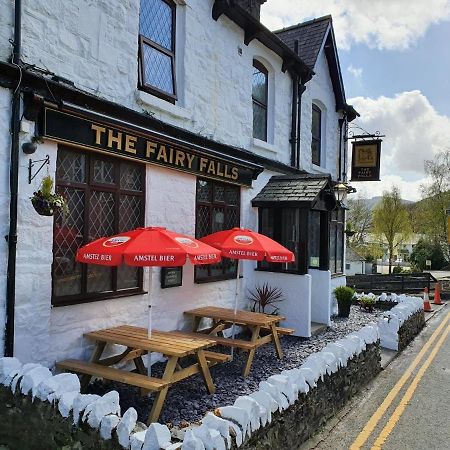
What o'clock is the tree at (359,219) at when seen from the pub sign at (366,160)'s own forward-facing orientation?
The tree is roughly at 6 o'clock from the pub sign.

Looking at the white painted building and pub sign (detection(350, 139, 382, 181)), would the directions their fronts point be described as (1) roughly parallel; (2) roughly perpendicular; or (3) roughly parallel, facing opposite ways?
roughly perpendicular

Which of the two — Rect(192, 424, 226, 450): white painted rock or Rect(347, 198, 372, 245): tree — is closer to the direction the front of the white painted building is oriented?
the white painted rock

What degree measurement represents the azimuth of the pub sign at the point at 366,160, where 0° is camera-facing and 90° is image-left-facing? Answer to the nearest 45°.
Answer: approximately 0°

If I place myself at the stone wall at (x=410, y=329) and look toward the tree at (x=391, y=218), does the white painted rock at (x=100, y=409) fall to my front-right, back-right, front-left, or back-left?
back-left

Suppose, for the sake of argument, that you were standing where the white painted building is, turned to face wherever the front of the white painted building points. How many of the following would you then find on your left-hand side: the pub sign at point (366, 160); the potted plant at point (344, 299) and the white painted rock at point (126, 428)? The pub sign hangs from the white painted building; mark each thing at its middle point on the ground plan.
2

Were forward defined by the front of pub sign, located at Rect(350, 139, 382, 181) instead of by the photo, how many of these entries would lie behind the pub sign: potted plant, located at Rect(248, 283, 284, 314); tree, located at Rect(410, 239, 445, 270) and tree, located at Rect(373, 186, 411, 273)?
2

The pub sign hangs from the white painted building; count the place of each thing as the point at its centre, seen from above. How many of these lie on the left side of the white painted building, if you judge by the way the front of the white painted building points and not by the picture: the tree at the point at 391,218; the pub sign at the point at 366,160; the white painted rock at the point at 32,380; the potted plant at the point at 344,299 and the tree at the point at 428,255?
4

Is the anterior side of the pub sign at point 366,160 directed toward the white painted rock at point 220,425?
yes
